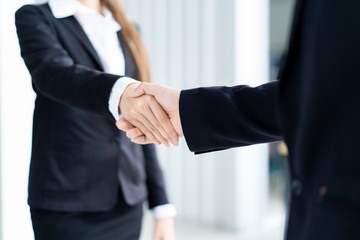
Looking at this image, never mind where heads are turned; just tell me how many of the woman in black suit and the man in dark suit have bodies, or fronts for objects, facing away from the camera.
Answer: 0

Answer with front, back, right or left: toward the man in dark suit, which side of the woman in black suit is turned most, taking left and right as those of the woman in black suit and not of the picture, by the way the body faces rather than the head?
front

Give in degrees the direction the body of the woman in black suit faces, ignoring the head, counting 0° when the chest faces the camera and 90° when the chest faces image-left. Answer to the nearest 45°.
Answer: approximately 315°
